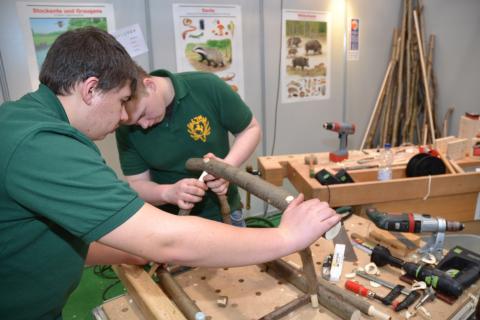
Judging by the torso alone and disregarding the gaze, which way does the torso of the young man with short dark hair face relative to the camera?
to the viewer's right

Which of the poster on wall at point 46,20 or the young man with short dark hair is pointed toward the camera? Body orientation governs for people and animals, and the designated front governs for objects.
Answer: the poster on wall

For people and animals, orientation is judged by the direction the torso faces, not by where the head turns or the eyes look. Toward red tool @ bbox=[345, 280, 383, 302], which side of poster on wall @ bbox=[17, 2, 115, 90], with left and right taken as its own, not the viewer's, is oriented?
front

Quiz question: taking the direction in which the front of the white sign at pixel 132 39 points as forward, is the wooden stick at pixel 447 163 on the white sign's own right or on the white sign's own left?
on the white sign's own left

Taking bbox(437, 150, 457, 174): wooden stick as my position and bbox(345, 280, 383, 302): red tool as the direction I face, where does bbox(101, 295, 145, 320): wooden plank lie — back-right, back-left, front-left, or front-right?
front-right

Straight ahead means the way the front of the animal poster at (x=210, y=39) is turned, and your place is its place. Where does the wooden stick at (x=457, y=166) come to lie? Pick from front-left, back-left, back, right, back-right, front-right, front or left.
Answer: front-left

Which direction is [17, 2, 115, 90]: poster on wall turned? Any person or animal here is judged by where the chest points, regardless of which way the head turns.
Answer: toward the camera

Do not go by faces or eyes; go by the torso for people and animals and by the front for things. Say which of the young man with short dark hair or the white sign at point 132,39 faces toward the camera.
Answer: the white sign

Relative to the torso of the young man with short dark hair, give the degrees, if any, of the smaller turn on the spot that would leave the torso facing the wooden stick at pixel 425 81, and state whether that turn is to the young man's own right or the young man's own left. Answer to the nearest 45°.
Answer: approximately 45° to the young man's own left

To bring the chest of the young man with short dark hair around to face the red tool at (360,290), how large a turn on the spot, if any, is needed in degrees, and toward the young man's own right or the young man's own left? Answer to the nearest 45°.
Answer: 0° — they already face it

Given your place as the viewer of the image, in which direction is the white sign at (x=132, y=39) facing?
facing the viewer

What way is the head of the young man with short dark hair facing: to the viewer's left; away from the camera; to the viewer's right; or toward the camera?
to the viewer's right

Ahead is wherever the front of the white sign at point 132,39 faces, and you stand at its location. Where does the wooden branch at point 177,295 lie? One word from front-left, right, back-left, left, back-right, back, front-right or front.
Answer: front

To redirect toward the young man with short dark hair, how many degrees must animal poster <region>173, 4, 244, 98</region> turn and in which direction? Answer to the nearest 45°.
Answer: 0° — it already faces them

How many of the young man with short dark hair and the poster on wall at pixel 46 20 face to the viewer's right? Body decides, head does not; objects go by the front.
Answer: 1

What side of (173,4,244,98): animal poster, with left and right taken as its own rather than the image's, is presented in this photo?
front

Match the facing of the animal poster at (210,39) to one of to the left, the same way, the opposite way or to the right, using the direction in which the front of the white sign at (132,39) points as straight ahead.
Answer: the same way

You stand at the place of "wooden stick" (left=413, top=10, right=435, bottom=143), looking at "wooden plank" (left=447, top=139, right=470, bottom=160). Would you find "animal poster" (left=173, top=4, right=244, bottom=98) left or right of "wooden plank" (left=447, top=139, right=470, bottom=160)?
right

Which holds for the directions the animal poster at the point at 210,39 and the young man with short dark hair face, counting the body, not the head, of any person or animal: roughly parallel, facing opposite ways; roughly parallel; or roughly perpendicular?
roughly perpendicular
